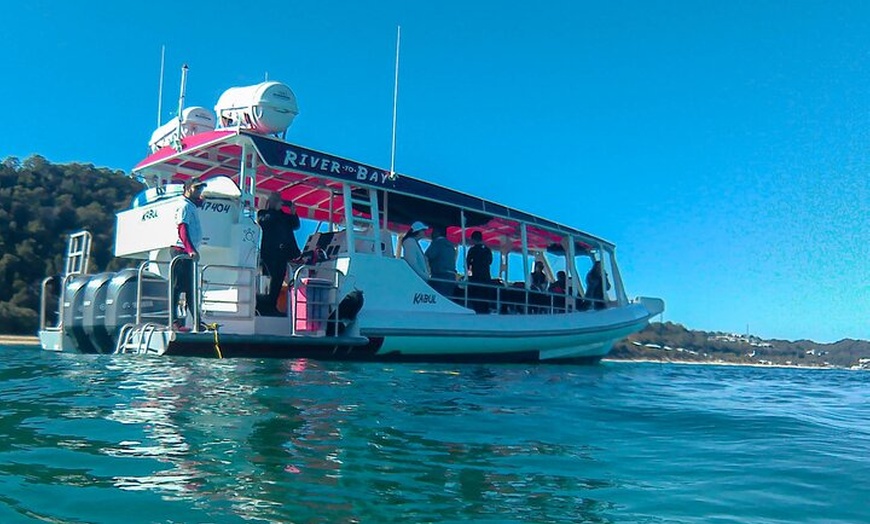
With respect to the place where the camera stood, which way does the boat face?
facing away from the viewer and to the right of the viewer

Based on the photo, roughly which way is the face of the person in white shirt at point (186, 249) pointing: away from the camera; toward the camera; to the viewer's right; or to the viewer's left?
to the viewer's right
